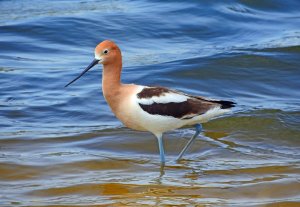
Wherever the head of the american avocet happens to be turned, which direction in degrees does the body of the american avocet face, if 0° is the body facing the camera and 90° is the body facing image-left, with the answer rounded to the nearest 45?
approximately 90°
